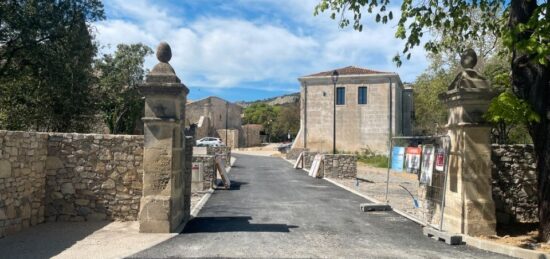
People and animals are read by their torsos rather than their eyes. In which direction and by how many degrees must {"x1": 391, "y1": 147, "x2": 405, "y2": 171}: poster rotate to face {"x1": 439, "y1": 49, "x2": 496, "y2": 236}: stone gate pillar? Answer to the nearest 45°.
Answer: approximately 45° to its left

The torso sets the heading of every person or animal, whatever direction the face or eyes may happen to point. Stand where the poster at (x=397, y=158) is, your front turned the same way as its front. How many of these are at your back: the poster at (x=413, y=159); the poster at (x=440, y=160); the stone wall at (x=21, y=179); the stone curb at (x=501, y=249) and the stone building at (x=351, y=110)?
1

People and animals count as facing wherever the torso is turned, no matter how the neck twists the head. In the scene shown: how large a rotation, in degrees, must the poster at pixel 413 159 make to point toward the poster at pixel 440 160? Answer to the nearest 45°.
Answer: approximately 45° to its left

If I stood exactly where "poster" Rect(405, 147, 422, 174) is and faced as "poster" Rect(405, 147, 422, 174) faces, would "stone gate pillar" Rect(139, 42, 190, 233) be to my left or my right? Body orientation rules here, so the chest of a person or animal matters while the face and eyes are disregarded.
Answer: on my right

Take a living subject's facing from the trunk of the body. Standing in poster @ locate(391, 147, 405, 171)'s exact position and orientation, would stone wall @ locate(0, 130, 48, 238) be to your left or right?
on your right

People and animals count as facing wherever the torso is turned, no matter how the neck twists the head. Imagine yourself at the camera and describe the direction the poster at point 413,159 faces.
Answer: facing the viewer

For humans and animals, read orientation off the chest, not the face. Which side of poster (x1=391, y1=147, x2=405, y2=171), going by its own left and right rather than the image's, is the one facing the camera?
front

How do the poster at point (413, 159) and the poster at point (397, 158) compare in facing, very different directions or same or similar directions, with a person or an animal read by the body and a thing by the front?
same or similar directions

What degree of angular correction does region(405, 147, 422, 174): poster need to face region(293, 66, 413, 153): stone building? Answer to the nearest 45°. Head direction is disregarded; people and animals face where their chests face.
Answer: approximately 180°
